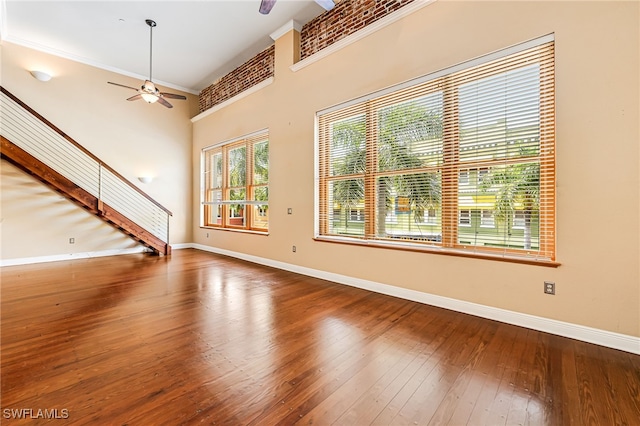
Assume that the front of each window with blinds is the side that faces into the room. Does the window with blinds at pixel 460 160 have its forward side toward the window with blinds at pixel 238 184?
no

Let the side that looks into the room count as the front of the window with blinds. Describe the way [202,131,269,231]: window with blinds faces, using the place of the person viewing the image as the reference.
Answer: facing the viewer and to the left of the viewer

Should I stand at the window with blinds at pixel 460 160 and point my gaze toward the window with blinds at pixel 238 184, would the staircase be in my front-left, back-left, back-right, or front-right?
front-left

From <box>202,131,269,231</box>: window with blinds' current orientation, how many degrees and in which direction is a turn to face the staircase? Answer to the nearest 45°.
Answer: approximately 45° to its right

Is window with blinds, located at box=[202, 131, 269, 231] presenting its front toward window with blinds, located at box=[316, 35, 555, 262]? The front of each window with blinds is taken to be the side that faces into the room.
no

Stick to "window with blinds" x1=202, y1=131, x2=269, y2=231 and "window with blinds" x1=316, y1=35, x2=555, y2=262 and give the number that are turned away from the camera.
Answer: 0

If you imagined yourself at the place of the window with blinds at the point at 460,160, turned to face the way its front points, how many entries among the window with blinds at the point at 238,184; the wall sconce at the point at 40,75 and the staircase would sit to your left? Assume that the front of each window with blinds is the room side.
0
